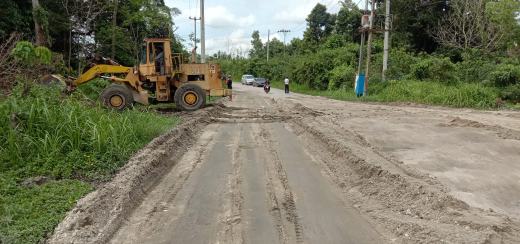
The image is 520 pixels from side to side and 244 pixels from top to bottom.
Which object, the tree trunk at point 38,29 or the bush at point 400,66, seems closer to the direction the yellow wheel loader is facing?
the tree trunk

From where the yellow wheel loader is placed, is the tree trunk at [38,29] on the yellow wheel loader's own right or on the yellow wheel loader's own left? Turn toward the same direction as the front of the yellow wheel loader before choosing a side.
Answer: on the yellow wheel loader's own right

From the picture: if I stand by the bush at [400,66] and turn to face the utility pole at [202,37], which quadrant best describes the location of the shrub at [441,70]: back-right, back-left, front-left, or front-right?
back-left

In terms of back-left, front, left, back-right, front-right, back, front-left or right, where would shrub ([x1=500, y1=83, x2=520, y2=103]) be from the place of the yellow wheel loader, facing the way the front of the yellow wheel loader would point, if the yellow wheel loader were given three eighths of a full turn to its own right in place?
front-right

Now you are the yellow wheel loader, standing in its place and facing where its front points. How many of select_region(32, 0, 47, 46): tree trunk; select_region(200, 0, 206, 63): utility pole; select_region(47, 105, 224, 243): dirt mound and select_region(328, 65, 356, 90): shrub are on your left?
1

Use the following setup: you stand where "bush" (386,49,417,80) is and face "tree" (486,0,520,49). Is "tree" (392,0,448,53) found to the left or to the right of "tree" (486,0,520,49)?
left

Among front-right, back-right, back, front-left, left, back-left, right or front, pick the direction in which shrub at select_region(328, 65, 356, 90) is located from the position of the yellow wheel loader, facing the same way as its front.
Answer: back-right

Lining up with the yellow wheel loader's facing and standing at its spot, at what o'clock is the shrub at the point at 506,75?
The shrub is roughly at 6 o'clock from the yellow wheel loader.

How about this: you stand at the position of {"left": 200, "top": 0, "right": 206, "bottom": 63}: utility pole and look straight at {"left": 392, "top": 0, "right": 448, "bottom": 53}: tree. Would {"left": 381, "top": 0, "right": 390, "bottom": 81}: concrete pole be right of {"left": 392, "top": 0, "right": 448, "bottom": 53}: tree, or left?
right

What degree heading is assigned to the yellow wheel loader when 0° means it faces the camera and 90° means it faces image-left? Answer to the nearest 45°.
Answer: approximately 90°

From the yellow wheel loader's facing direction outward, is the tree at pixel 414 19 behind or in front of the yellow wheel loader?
behind

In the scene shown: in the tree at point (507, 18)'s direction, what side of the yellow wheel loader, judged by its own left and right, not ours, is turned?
back
